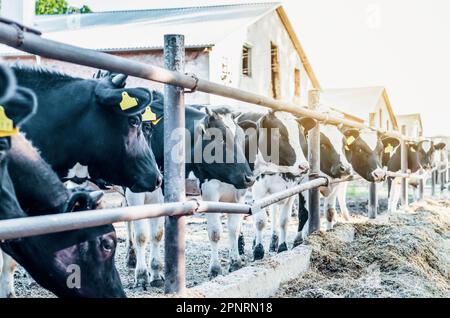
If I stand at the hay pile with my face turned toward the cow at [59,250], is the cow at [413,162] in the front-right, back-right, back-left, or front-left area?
back-right

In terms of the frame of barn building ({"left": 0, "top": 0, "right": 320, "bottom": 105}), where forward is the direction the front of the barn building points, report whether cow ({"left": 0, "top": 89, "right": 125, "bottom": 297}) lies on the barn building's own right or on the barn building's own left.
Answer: on the barn building's own right

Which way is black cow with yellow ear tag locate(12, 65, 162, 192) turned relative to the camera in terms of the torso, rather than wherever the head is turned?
to the viewer's right

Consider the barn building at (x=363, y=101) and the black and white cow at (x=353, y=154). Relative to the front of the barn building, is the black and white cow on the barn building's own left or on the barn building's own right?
on the barn building's own right

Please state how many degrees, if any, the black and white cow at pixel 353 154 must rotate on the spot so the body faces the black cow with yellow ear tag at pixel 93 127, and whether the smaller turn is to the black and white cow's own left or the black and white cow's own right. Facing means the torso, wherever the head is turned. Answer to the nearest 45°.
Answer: approximately 45° to the black and white cow's own right

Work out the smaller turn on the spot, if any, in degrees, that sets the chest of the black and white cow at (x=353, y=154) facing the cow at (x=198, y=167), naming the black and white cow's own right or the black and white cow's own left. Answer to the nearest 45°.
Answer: approximately 90° to the black and white cow's own right
